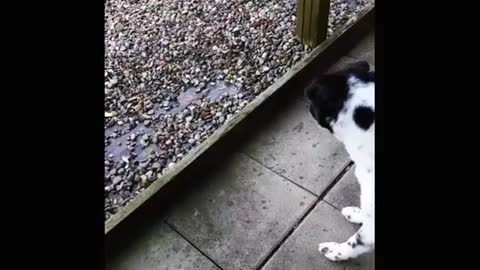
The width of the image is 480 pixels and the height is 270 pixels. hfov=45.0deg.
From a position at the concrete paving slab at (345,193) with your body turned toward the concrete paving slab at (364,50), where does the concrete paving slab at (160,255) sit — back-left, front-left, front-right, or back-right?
back-left

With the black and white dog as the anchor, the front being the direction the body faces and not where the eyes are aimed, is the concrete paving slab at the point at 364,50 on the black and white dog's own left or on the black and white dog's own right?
on the black and white dog's own right
